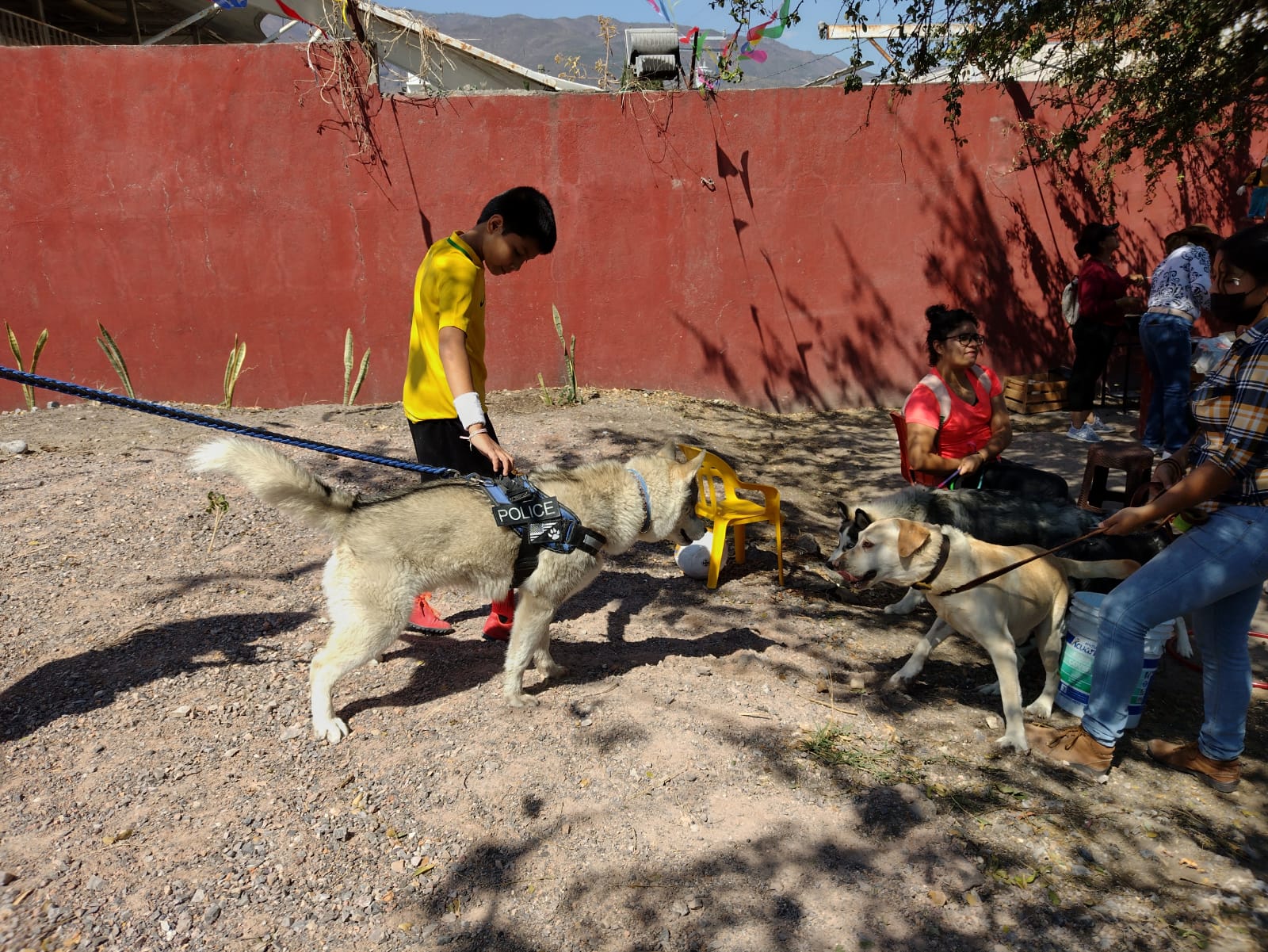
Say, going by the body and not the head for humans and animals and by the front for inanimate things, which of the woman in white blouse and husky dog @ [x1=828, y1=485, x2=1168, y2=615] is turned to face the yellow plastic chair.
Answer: the husky dog

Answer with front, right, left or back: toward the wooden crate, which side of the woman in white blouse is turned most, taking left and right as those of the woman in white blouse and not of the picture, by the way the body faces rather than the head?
left

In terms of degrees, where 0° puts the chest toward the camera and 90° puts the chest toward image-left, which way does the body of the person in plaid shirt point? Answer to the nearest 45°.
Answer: approximately 90°

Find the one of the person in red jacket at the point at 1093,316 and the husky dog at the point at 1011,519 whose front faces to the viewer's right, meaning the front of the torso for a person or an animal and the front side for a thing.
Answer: the person in red jacket

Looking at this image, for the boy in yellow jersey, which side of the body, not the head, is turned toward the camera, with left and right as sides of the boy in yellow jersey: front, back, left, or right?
right

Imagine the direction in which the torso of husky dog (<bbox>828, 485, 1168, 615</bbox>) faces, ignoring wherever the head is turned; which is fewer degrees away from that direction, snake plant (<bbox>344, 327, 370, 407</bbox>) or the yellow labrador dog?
the snake plant

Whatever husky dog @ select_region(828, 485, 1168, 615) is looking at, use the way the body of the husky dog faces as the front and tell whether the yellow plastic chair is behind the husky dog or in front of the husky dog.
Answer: in front

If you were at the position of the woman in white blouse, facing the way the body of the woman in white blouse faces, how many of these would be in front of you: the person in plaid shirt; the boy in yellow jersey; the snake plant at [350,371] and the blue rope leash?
0

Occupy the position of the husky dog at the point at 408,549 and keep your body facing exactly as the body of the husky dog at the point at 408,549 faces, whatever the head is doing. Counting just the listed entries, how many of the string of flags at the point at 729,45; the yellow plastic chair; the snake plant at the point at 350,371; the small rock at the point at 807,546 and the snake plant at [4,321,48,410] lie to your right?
0

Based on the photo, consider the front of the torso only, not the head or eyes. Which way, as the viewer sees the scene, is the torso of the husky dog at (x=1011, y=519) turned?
to the viewer's left

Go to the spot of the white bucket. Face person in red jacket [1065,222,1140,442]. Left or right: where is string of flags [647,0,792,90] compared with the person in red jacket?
left

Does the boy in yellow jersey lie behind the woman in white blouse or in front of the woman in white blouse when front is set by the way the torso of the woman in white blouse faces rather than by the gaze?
behind

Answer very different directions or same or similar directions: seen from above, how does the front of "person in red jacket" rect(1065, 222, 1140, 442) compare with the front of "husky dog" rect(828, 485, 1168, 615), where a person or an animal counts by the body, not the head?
very different directions

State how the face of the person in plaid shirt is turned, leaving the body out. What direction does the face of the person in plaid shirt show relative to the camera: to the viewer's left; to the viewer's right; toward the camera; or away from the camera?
to the viewer's left

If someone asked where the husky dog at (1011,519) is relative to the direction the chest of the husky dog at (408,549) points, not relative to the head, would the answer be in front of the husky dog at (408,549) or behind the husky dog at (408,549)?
in front

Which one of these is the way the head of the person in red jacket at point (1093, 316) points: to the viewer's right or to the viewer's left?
to the viewer's right

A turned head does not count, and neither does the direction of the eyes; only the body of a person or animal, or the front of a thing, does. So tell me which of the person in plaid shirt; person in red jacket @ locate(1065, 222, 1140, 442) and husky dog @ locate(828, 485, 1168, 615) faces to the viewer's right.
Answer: the person in red jacket

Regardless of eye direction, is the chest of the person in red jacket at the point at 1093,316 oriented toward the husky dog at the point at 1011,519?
no

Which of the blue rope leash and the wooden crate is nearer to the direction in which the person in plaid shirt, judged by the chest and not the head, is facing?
the blue rope leash

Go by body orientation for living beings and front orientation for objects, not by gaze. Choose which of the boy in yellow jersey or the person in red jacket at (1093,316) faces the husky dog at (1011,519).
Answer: the boy in yellow jersey

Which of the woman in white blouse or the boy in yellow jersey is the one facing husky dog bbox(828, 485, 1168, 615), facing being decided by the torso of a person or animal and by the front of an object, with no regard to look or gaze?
the boy in yellow jersey

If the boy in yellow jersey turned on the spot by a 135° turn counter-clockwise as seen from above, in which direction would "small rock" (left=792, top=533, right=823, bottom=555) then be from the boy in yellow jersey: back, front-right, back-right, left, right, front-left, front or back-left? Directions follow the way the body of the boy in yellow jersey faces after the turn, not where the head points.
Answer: right
